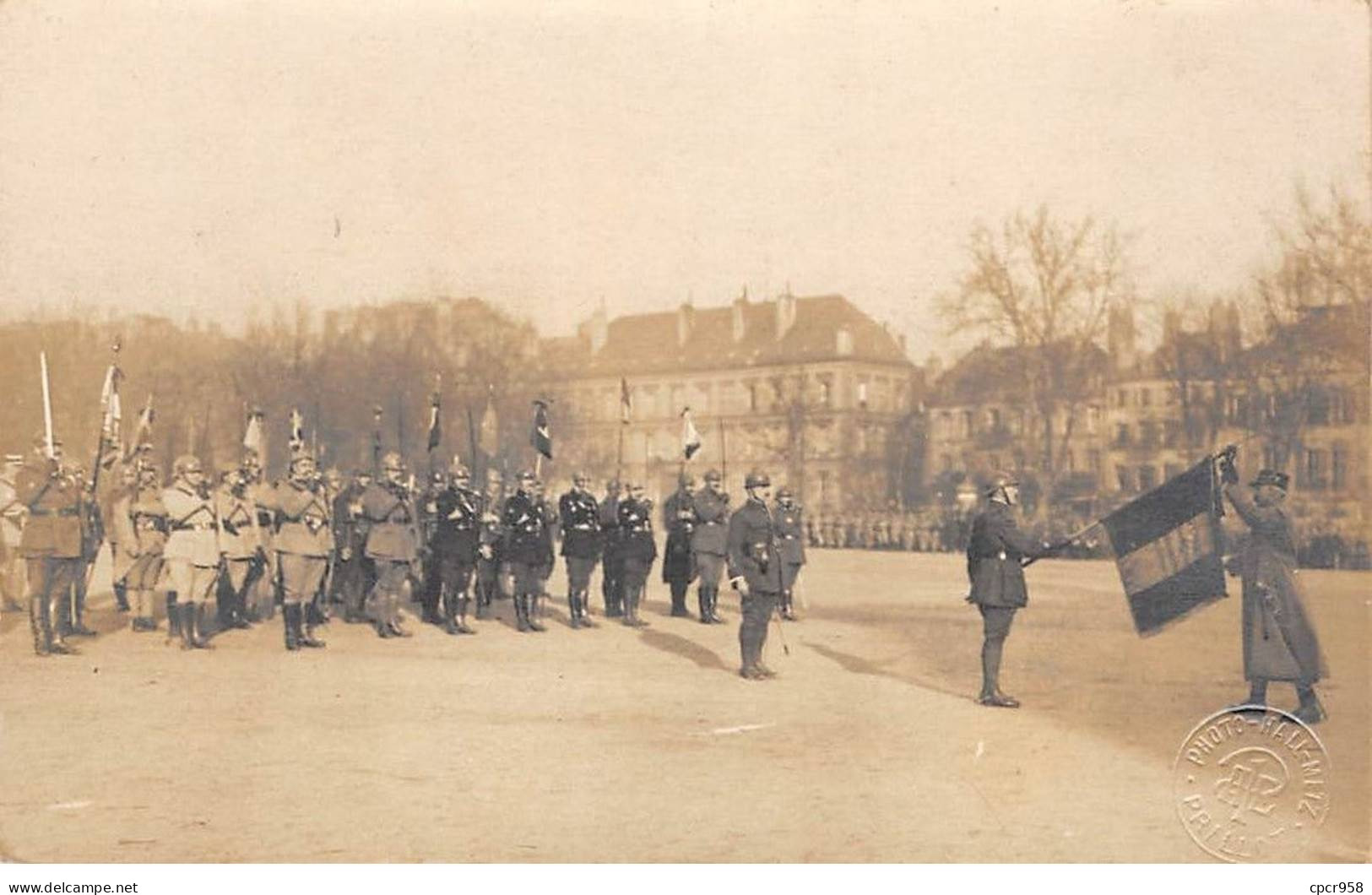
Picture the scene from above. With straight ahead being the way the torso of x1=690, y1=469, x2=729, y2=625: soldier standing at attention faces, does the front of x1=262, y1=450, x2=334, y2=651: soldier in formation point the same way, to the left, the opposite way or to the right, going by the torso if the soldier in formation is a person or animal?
the same way

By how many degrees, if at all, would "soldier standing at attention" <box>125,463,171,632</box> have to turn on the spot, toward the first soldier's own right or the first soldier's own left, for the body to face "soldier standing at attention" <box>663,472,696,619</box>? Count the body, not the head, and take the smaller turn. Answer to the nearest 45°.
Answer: approximately 45° to the first soldier's own left

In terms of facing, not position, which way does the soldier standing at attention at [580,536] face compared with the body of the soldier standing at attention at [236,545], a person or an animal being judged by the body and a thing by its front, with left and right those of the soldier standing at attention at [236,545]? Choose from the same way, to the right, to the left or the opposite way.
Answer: the same way

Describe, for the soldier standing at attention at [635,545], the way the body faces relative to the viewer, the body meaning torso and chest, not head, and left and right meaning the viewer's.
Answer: facing the viewer and to the right of the viewer

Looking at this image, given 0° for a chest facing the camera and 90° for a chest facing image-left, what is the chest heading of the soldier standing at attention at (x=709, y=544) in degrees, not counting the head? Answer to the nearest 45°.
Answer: approximately 315°

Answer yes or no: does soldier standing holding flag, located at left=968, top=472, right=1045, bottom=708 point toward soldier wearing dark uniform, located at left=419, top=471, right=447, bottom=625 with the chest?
no

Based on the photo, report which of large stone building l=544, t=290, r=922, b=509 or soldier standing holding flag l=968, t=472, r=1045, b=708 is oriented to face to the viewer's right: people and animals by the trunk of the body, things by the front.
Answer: the soldier standing holding flag

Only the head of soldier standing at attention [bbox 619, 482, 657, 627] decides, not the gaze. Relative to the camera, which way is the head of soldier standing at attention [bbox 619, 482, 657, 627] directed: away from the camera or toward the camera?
toward the camera

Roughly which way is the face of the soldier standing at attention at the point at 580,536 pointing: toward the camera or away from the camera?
toward the camera

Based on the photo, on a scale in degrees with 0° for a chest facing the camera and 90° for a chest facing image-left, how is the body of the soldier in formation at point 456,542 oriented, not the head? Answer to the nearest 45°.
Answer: approximately 315°

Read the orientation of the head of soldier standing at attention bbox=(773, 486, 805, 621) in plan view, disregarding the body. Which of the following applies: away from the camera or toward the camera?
toward the camera

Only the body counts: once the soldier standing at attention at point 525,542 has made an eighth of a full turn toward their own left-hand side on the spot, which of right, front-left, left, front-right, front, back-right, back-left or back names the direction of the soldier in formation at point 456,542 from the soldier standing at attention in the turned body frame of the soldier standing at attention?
back

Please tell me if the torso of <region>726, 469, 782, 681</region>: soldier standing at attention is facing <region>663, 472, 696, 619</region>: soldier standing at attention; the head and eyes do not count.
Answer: no

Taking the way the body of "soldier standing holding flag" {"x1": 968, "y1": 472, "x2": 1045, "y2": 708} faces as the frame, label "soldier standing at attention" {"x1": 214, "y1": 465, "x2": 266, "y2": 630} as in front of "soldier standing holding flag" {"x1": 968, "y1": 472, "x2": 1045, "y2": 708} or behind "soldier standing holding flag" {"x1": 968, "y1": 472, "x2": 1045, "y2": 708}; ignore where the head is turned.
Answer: behind

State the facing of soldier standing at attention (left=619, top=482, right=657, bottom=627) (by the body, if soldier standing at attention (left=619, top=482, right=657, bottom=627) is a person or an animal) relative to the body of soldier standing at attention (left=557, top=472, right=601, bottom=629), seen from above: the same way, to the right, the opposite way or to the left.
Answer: the same way
